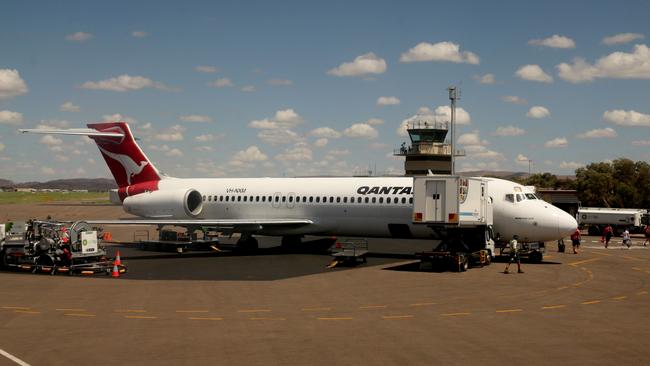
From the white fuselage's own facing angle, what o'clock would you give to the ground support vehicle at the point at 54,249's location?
The ground support vehicle is roughly at 5 o'clock from the white fuselage.

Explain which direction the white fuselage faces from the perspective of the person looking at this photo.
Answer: facing to the right of the viewer
